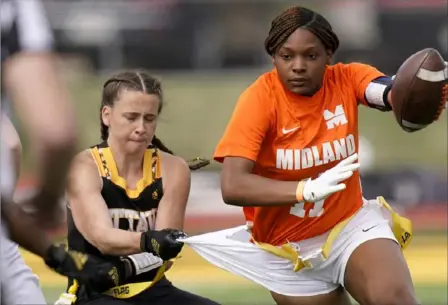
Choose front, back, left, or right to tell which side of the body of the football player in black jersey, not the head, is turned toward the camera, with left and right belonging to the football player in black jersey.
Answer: front

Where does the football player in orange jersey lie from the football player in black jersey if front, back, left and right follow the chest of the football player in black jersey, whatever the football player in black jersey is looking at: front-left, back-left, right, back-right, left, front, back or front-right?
left

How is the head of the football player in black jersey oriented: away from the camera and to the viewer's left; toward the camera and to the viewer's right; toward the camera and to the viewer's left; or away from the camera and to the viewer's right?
toward the camera and to the viewer's right
